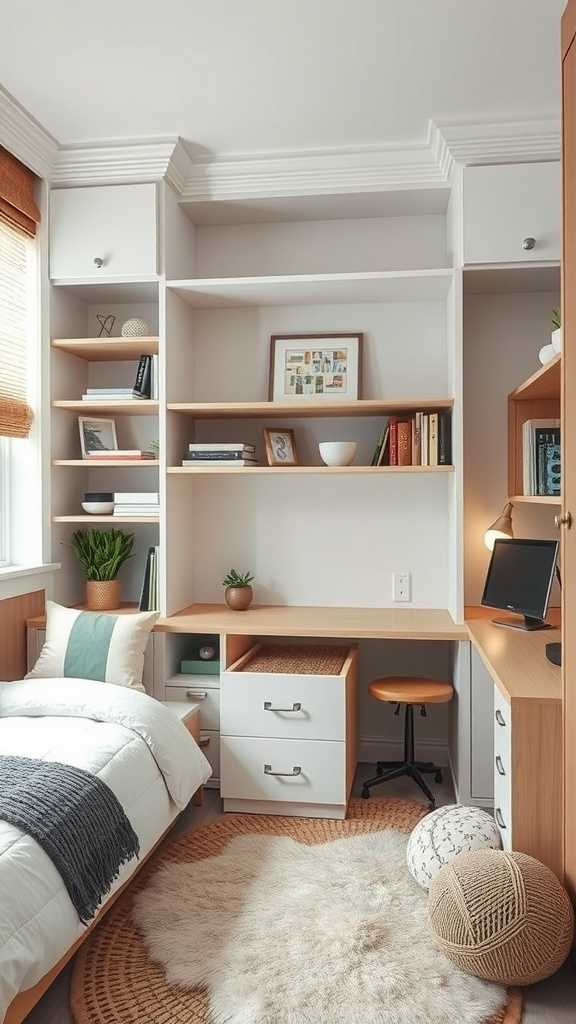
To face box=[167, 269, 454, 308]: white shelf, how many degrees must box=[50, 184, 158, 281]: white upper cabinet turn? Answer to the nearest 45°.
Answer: approximately 90° to its left

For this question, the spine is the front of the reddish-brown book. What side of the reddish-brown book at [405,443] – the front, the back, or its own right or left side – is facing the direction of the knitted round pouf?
front

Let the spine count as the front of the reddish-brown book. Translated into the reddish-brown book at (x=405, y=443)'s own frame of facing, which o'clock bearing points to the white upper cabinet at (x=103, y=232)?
The white upper cabinet is roughly at 3 o'clock from the reddish-brown book.

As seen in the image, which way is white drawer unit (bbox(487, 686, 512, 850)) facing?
to the viewer's left

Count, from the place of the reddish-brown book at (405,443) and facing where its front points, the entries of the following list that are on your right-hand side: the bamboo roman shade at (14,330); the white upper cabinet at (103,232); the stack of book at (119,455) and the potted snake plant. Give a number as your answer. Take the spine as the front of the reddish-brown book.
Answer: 4

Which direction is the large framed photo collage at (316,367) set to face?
toward the camera

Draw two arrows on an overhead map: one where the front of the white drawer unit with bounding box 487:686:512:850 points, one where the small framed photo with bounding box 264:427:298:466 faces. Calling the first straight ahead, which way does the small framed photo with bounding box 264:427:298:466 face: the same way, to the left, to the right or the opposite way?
to the left

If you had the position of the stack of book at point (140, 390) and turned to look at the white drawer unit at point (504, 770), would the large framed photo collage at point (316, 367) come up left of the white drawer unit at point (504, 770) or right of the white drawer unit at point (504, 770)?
left

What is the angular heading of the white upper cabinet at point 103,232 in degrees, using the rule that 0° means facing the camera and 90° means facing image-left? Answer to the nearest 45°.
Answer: approximately 0°
